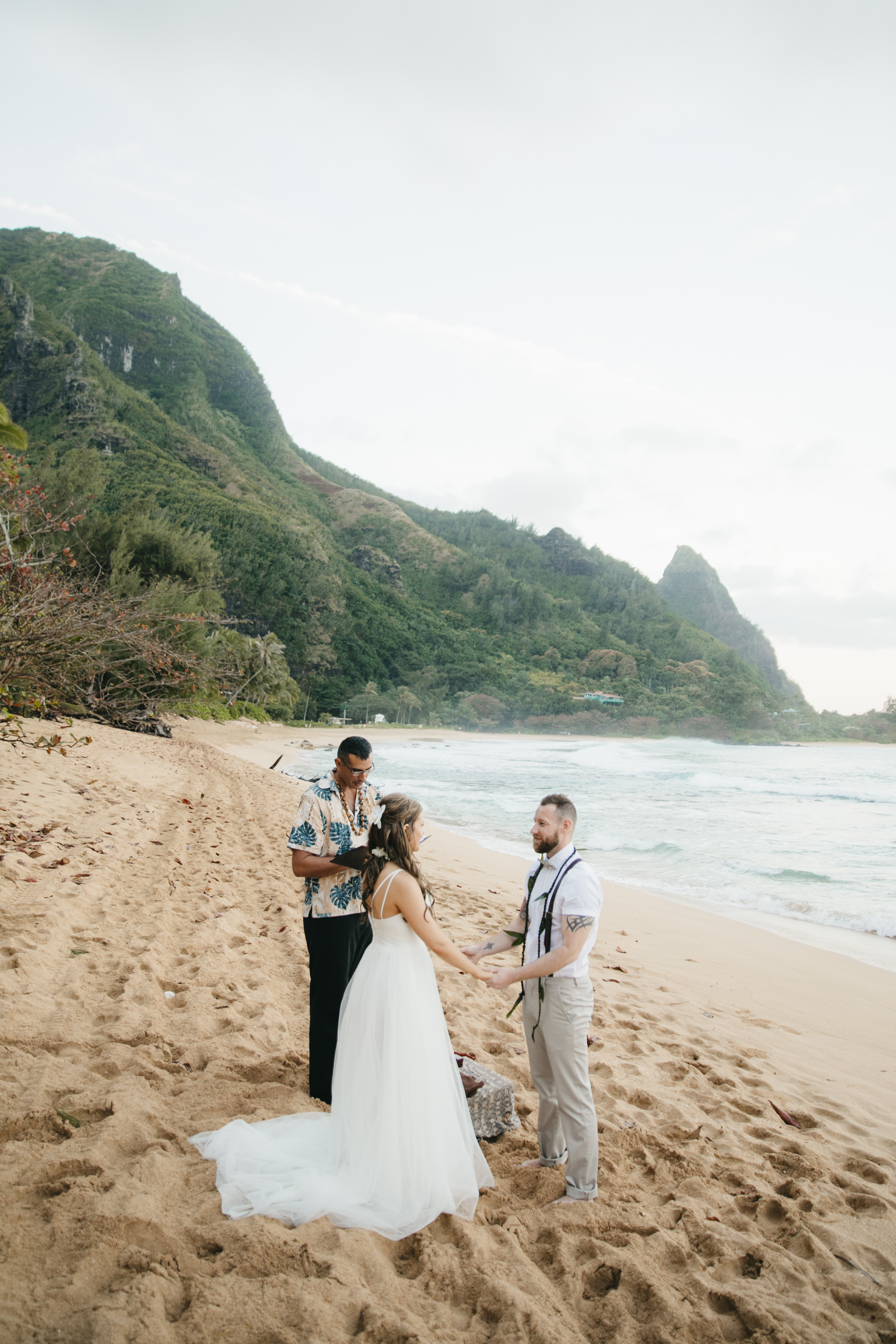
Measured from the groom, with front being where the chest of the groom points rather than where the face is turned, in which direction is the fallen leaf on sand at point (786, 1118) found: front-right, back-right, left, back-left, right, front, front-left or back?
back-right

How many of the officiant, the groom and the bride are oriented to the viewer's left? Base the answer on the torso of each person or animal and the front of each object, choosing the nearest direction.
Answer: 1

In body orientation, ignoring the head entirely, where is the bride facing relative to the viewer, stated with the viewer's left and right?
facing away from the viewer and to the right of the viewer

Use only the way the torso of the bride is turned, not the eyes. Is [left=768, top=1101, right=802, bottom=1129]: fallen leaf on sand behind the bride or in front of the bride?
in front

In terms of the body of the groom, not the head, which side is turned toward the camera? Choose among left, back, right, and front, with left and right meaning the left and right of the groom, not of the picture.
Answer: left

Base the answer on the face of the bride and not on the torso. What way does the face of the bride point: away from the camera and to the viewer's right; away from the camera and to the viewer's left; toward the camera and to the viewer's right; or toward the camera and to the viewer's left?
away from the camera and to the viewer's right

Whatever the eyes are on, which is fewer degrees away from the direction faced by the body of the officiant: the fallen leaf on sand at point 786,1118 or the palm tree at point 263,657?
the fallen leaf on sand
